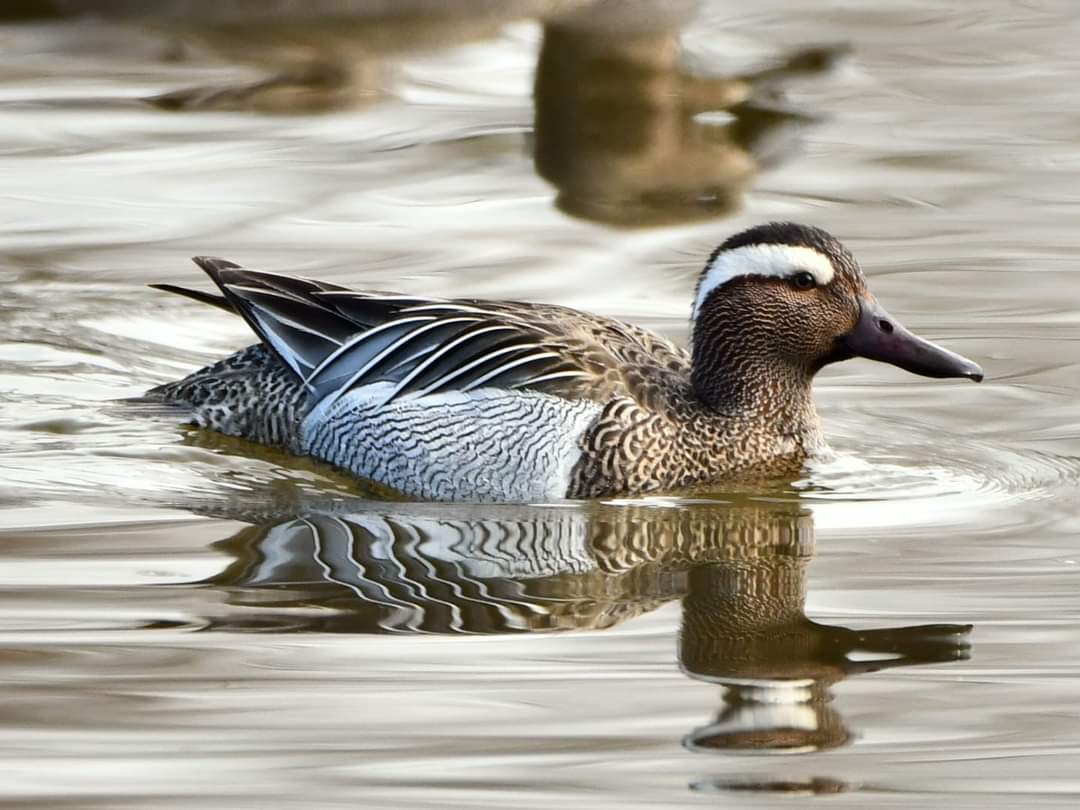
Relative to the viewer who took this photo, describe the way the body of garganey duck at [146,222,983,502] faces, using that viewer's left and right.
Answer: facing to the right of the viewer
